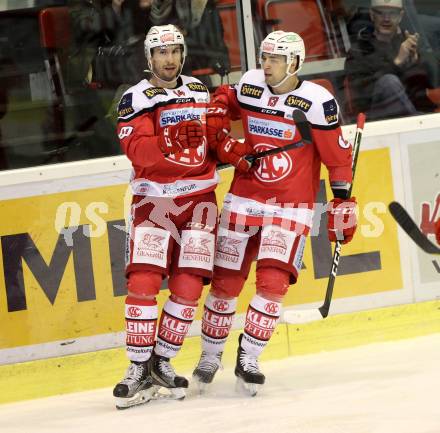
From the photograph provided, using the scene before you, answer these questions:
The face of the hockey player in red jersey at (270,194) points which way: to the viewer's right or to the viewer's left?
to the viewer's left

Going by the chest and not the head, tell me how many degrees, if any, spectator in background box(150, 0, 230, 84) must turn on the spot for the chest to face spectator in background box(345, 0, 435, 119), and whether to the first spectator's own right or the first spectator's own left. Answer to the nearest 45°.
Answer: approximately 90° to the first spectator's own left

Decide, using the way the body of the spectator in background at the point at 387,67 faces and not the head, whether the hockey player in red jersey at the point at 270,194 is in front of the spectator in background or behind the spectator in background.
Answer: in front

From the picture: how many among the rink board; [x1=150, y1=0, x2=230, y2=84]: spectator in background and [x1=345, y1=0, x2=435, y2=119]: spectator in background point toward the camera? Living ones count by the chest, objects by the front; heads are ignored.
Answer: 3

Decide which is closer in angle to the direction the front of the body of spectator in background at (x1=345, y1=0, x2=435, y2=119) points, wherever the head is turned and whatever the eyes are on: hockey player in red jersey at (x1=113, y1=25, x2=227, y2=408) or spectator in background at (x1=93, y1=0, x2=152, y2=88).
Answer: the hockey player in red jersey

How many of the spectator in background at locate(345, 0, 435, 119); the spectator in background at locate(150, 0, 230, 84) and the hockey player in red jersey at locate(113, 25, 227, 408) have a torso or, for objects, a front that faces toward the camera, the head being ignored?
3

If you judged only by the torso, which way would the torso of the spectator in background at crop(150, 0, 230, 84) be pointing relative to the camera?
toward the camera

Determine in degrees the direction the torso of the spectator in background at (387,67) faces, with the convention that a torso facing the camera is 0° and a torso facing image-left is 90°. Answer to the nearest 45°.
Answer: approximately 0°
